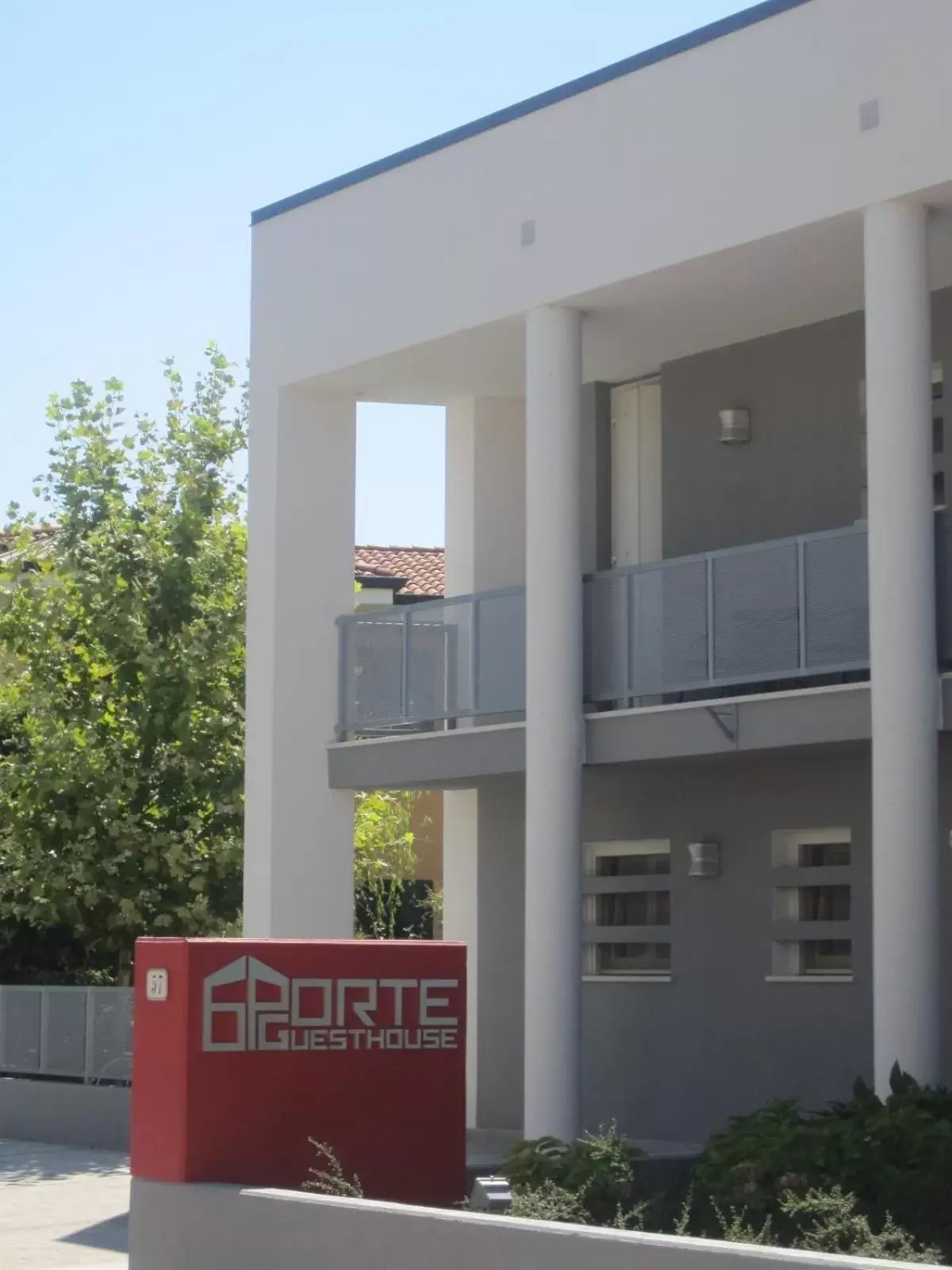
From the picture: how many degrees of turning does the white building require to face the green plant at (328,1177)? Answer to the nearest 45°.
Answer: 0° — it already faces it

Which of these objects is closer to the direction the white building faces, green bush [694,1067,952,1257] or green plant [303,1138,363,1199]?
the green plant

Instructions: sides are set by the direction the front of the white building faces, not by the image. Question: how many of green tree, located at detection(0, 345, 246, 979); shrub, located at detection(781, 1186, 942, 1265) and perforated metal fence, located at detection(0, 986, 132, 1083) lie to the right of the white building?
2

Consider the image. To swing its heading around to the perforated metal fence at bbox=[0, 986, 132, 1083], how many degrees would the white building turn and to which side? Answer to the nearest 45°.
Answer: approximately 90° to its right

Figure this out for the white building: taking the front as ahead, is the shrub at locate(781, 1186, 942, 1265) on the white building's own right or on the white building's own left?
on the white building's own left

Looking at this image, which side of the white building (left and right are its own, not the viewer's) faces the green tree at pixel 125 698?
right

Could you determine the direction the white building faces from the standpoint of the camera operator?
facing the viewer and to the left of the viewer
